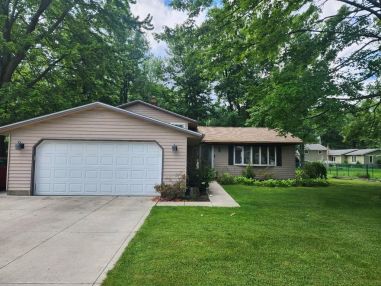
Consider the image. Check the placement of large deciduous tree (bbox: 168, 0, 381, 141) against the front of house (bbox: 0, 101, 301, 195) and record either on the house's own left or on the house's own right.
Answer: on the house's own left

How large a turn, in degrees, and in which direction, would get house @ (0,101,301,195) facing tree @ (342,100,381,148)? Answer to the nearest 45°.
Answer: approximately 90° to its left

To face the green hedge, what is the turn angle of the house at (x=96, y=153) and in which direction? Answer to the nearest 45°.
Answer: approximately 135° to its left

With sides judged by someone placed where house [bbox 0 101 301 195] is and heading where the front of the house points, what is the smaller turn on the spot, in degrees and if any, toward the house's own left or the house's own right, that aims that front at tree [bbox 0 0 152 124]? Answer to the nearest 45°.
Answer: approximately 135° to the house's own right

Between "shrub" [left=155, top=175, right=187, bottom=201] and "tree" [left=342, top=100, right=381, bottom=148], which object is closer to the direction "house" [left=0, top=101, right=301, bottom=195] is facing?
the shrub

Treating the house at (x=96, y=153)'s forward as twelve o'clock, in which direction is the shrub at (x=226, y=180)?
The shrub is roughly at 8 o'clock from the house.

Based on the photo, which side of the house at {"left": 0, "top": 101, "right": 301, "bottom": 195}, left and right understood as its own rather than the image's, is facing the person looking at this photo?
front

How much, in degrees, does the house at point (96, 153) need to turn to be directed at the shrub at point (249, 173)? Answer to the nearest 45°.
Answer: approximately 135° to its left

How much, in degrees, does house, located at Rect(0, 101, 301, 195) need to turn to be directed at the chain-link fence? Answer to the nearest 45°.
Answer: approximately 135° to its left

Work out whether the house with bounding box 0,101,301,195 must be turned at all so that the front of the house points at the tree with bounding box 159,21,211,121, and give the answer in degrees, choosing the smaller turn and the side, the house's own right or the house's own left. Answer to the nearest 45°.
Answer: approximately 180°

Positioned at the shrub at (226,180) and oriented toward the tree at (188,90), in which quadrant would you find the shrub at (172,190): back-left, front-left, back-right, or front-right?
back-left
